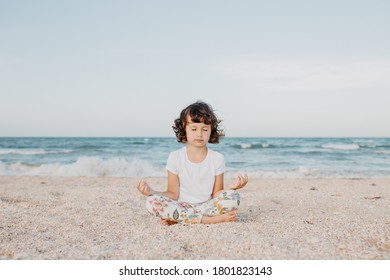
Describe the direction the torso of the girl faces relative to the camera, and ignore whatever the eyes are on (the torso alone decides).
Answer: toward the camera

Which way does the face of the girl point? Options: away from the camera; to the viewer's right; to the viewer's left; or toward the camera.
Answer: toward the camera

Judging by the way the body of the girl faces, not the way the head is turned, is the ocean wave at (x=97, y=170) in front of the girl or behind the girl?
behind
